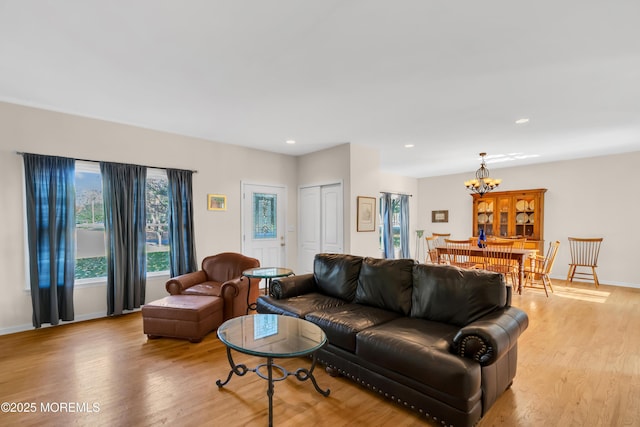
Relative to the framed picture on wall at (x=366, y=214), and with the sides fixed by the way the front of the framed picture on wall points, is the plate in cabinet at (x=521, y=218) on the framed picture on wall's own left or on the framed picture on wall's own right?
on the framed picture on wall's own left

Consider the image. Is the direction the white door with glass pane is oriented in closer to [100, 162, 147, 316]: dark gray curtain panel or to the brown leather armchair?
the brown leather armchair

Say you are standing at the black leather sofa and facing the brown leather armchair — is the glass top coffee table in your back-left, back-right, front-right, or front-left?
front-left

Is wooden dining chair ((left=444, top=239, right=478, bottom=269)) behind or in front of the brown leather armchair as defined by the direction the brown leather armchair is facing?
behind

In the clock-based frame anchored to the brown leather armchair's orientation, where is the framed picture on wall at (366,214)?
The framed picture on wall is roughly at 7 o'clock from the brown leather armchair.

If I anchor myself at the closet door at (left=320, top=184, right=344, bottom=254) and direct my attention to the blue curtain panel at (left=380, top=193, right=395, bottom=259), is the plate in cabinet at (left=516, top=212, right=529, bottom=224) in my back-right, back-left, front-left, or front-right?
front-right

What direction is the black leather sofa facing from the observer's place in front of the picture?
facing the viewer and to the left of the viewer

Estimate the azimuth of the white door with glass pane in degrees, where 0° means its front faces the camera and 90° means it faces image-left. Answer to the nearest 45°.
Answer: approximately 315°

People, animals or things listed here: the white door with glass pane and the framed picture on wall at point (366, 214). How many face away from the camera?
0

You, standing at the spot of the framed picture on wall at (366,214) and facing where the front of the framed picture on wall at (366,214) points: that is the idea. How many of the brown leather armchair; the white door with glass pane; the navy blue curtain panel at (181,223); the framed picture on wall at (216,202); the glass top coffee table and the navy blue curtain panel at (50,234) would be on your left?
0

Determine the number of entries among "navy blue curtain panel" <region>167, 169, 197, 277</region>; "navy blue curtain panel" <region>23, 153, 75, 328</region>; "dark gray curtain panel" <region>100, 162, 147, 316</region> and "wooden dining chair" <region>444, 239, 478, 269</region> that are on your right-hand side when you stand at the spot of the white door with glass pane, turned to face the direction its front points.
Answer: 3

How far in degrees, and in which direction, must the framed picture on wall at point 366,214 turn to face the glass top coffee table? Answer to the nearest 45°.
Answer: approximately 45° to its right

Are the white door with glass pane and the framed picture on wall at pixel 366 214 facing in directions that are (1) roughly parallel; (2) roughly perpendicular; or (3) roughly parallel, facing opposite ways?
roughly parallel

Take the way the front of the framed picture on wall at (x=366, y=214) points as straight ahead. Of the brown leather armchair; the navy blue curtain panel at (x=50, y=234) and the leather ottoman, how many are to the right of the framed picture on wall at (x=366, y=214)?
3

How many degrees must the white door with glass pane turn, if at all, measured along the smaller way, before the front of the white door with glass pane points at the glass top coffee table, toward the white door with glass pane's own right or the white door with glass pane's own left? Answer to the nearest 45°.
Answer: approximately 45° to the white door with glass pane's own right

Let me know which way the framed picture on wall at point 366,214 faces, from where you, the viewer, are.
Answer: facing the viewer and to the right of the viewer

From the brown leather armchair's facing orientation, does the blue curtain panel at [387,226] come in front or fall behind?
behind

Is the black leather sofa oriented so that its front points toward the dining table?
no
